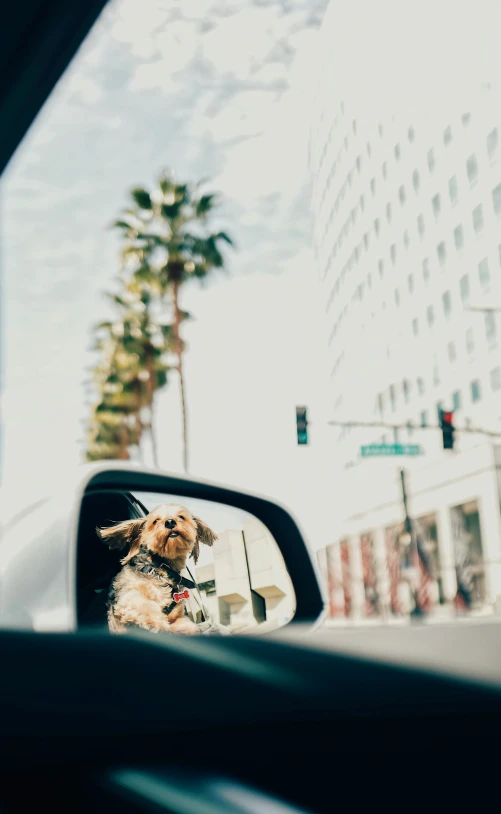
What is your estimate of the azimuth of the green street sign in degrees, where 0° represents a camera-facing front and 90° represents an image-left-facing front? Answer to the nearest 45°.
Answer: approximately 0°

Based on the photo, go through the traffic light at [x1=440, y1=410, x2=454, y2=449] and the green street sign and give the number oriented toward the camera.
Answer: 2

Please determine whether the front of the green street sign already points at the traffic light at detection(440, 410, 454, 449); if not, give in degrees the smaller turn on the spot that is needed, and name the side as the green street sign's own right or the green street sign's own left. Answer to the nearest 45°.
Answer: approximately 45° to the green street sign's own left

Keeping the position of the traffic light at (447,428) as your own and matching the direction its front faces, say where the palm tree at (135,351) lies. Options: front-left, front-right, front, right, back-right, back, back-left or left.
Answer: back-right

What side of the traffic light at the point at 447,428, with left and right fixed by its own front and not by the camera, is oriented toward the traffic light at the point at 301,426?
right

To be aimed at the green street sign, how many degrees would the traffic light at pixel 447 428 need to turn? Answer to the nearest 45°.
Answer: approximately 135° to its right
